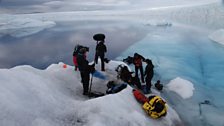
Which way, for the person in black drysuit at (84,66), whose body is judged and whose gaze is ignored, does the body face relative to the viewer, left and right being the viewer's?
facing to the right of the viewer

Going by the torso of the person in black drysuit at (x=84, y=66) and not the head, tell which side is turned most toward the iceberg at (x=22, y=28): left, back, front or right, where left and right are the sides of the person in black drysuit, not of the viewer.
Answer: left

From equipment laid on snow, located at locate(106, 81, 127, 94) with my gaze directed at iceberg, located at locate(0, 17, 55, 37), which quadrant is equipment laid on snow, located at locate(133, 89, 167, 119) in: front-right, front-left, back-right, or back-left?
back-right
